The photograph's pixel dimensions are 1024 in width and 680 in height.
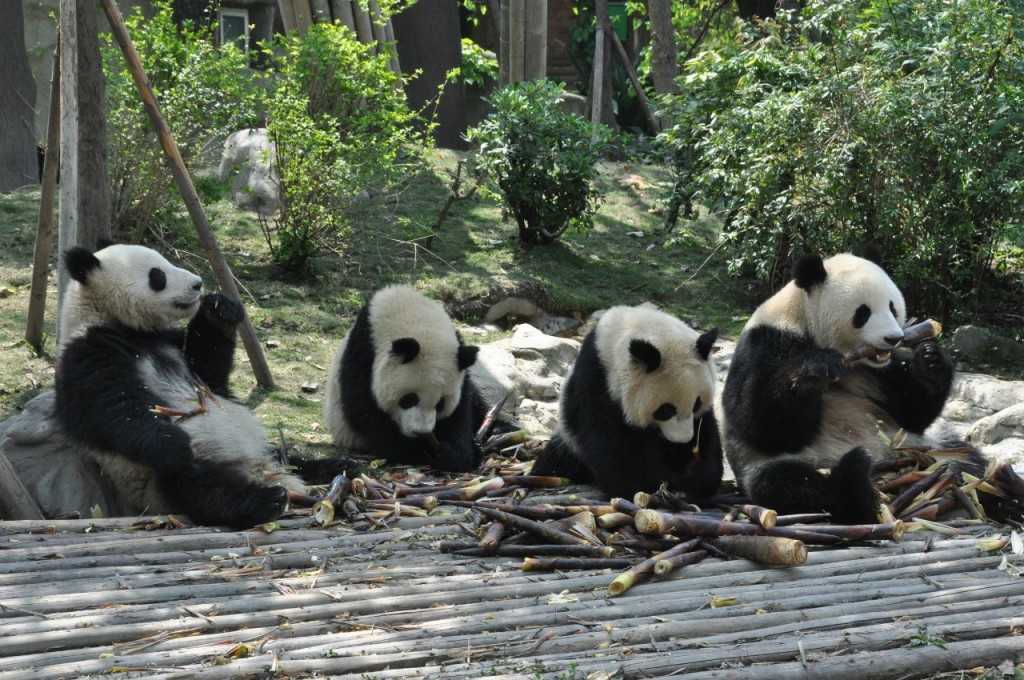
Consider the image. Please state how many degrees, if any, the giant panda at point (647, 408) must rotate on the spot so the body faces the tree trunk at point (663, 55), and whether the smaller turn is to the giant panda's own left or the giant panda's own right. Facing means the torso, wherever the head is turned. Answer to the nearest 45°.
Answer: approximately 135° to the giant panda's own left

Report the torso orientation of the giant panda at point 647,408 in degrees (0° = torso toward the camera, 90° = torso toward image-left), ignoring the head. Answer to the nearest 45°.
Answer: approximately 315°

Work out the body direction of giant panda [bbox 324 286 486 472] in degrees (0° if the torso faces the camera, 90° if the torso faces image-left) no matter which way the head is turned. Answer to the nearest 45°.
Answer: approximately 315°

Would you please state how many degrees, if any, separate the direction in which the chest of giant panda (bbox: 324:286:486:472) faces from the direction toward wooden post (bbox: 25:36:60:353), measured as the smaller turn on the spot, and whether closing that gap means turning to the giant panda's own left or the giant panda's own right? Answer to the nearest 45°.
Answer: approximately 180°

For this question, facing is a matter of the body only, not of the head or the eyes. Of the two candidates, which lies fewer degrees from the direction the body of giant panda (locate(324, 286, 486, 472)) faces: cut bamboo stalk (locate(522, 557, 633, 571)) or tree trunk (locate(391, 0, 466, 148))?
the cut bamboo stalk

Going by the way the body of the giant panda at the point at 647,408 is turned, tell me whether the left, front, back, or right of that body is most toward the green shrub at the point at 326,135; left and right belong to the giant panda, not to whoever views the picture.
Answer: back

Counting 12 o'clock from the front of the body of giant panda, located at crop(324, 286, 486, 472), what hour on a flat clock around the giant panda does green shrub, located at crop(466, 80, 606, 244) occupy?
The green shrub is roughly at 8 o'clock from the giant panda.

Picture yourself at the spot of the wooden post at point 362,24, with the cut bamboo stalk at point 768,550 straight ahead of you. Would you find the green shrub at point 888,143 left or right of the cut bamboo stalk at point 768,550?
left

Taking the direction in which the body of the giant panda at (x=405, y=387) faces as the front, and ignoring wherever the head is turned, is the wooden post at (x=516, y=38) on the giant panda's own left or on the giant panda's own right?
on the giant panda's own left

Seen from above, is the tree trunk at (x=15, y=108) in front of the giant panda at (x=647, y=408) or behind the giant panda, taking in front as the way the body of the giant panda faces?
behind

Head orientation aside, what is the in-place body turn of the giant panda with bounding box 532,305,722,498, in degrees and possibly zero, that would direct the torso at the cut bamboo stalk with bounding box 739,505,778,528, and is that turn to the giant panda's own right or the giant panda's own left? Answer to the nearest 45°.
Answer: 0° — it already faces it

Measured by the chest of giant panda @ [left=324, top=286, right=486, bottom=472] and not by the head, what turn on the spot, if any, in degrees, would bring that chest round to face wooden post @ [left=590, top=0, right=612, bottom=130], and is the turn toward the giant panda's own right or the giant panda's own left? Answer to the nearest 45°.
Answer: approximately 135° to the giant panda's own left

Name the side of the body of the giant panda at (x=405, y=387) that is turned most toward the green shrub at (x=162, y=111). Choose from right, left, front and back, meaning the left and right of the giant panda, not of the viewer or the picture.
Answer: back

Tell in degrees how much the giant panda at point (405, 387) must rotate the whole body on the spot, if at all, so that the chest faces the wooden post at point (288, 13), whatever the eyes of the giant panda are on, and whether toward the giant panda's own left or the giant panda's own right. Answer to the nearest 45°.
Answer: approximately 135° to the giant panda's own left
